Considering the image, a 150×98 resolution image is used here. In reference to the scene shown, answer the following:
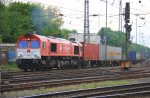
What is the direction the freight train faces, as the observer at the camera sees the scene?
facing the viewer and to the left of the viewer
